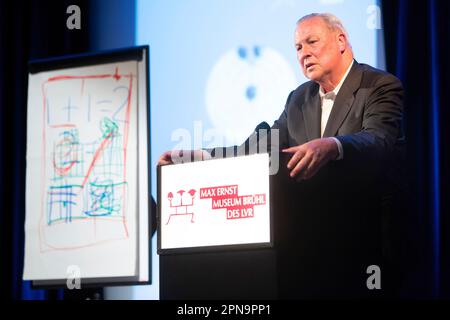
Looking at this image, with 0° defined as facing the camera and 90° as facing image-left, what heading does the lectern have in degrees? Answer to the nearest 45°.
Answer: approximately 45°
